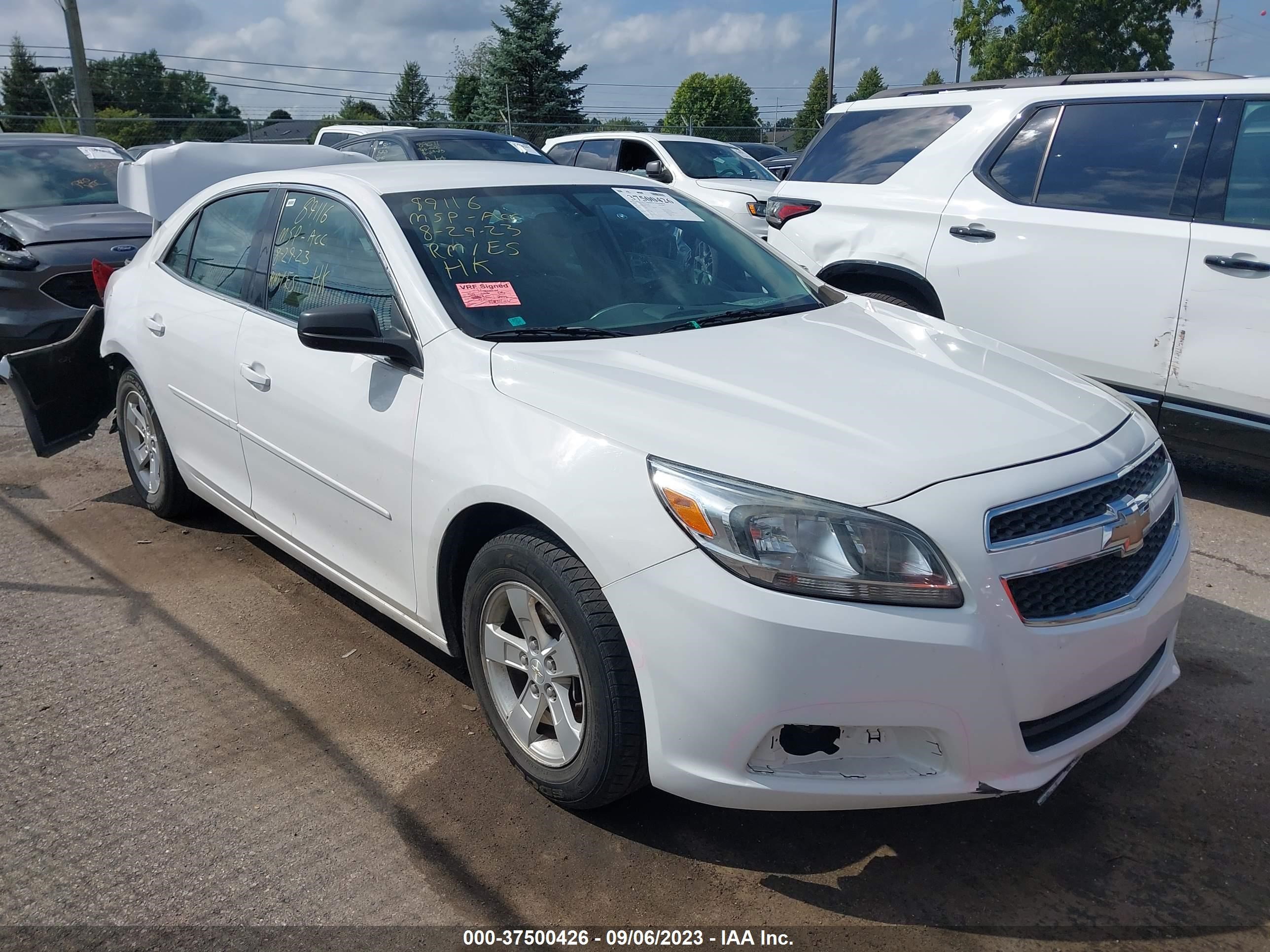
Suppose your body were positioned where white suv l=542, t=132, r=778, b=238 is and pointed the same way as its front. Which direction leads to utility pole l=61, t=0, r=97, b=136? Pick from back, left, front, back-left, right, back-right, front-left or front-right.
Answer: back

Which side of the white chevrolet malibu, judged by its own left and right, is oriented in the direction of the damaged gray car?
back

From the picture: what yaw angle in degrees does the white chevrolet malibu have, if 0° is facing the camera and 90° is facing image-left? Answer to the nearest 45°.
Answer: approximately 315°

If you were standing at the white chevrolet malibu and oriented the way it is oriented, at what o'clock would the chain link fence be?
The chain link fence is roughly at 7 o'clock from the white chevrolet malibu.

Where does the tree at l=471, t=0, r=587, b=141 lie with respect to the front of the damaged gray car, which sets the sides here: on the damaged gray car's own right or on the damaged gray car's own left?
on the damaged gray car's own left

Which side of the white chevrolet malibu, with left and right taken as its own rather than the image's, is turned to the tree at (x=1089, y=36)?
left

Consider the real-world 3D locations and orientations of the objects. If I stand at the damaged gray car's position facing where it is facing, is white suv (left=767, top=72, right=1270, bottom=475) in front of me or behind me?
in front

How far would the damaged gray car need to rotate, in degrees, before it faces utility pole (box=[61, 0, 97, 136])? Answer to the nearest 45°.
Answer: approximately 135° to its left
